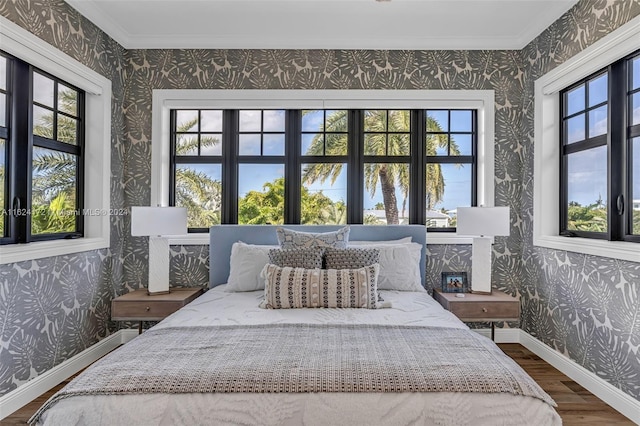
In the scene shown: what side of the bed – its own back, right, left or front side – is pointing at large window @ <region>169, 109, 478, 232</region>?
back

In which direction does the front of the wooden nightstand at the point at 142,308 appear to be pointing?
toward the camera

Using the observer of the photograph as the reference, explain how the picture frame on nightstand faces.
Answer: facing the viewer

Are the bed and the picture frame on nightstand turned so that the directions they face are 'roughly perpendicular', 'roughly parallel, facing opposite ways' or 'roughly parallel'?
roughly parallel

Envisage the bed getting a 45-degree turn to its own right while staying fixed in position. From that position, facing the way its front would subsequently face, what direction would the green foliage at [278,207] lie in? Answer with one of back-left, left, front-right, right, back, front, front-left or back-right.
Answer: back-right

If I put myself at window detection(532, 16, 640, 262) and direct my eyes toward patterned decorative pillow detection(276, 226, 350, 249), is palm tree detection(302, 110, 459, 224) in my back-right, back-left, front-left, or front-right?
front-right

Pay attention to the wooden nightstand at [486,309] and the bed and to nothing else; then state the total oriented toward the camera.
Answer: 2

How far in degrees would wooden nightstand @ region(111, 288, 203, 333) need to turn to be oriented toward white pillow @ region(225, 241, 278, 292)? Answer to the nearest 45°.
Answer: approximately 45° to its left

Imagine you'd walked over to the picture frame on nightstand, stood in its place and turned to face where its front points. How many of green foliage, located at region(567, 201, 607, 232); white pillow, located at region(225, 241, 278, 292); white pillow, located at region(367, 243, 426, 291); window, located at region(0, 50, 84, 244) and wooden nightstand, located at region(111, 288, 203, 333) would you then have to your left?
1

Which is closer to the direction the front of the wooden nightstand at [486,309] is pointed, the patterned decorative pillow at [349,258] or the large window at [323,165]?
the patterned decorative pillow

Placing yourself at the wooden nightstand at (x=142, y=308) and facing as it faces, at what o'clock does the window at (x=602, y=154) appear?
The window is roughly at 10 o'clock from the wooden nightstand.

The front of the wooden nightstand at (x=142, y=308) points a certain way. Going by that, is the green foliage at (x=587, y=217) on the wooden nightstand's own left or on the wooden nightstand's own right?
on the wooden nightstand's own left

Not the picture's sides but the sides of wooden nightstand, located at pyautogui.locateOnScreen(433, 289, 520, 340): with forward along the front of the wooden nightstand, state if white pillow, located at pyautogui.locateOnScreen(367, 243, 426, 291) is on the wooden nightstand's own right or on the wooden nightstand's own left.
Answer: on the wooden nightstand's own right
